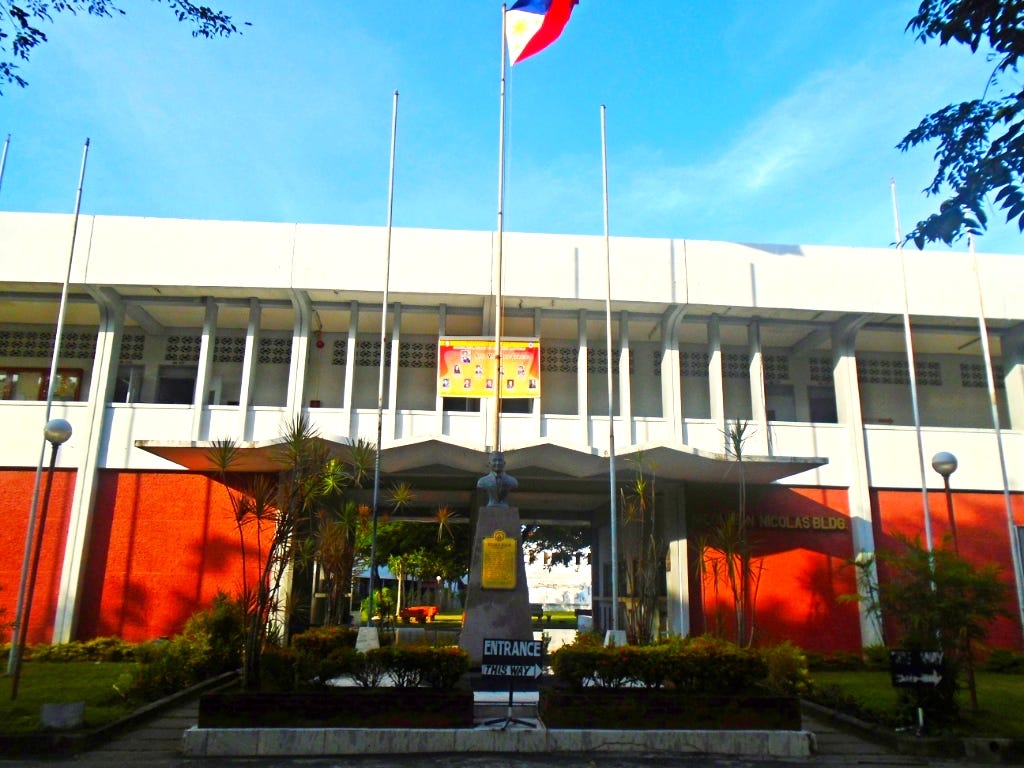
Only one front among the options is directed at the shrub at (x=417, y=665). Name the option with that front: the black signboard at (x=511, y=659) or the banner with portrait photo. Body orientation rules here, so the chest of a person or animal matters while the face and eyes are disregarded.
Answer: the banner with portrait photo

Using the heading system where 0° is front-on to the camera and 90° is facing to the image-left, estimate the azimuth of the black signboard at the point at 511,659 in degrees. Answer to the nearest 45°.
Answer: approximately 0°

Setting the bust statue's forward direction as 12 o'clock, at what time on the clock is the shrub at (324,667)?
The shrub is roughly at 1 o'clock from the bust statue.

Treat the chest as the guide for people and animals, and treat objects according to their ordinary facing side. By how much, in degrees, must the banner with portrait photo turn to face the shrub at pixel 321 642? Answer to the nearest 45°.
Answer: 0° — it already faces it

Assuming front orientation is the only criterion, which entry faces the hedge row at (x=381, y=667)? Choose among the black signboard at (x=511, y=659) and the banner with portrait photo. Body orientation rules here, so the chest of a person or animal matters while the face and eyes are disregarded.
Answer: the banner with portrait photo

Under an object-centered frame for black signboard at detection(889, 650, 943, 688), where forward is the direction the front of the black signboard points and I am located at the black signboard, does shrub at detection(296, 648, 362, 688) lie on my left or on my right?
on my right

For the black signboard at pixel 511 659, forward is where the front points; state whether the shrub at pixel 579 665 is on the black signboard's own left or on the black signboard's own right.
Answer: on the black signboard's own left

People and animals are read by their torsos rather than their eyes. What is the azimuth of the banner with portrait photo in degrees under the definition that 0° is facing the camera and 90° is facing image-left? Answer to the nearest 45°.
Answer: approximately 0°

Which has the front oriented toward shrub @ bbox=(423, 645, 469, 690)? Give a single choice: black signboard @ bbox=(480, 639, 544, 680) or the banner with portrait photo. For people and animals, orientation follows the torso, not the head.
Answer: the banner with portrait photo

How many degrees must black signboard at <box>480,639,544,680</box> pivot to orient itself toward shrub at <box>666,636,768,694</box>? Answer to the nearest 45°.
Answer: approximately 90° to its left
